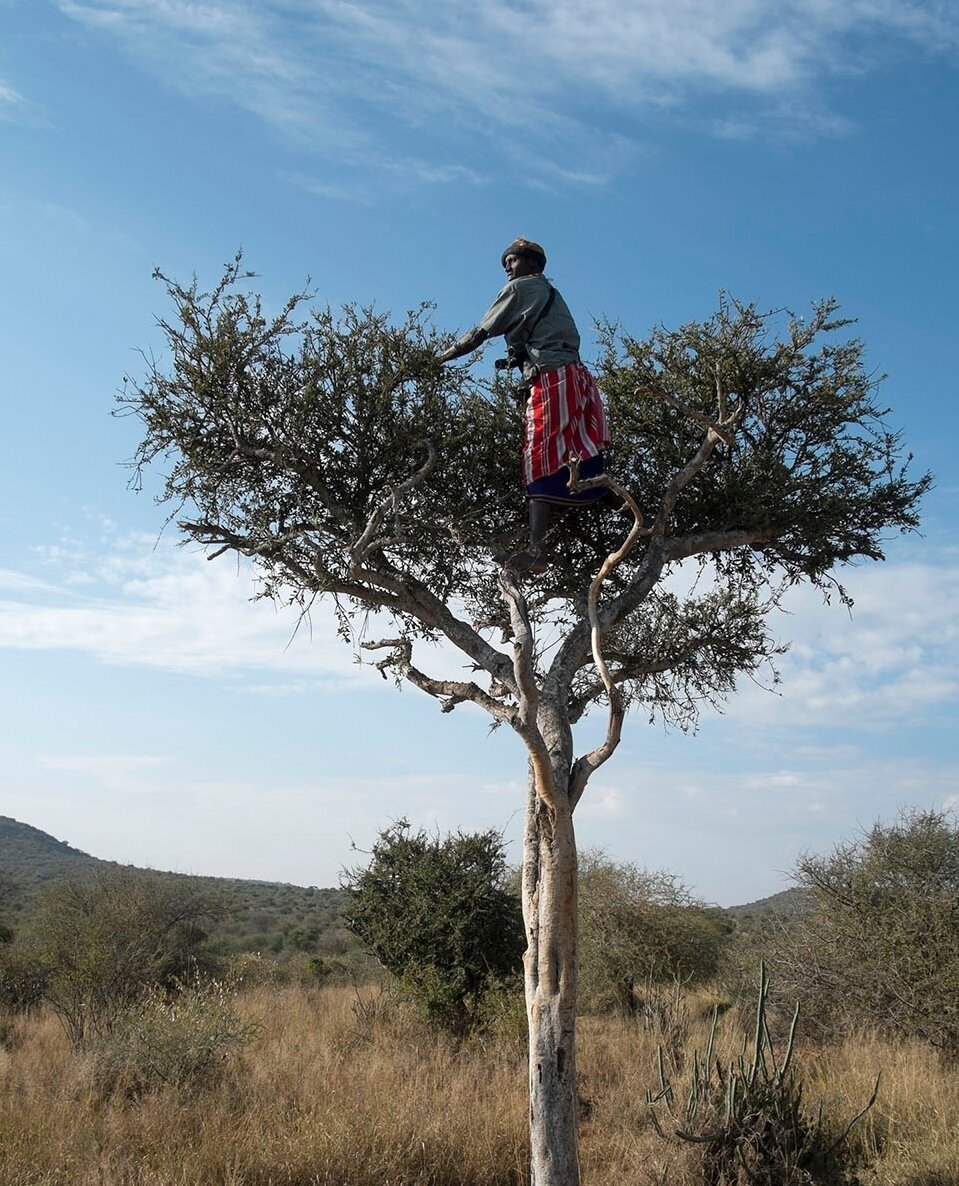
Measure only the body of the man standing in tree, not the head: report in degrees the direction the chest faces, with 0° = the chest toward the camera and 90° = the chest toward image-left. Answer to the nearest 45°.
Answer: approximately 90°

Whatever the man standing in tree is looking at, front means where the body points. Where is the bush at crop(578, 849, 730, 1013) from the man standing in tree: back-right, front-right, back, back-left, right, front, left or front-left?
right

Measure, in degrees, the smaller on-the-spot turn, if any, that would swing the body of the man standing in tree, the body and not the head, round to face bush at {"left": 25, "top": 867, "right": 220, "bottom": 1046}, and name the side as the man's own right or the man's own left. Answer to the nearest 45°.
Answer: approximately 45° to the man's own right

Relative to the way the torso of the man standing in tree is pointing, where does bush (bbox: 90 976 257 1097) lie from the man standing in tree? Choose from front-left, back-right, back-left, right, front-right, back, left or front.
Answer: front-right

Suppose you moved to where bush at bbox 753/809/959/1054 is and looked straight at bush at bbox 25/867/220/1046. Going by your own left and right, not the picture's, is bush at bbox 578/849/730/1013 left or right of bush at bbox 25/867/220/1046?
right
